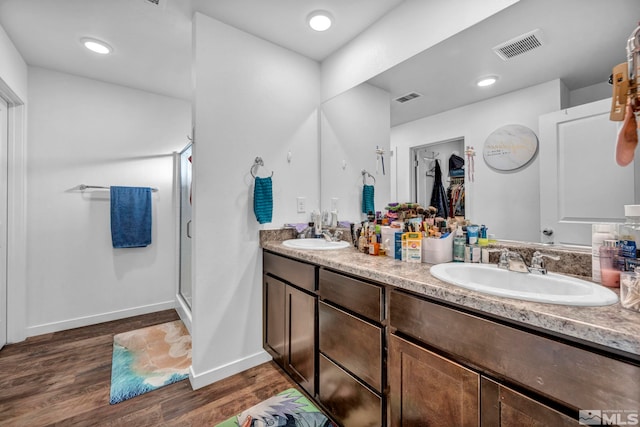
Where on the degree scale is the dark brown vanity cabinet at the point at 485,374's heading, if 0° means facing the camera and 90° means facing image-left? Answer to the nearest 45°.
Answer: approximately 45°

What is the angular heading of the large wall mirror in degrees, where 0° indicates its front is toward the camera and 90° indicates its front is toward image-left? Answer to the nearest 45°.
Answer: approximately 45°

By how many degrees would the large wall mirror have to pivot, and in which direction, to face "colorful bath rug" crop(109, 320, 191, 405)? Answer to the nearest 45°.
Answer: approximately 45° to its right

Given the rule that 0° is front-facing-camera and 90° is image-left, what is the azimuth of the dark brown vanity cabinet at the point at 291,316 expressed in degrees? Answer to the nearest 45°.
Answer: approximately 45°
